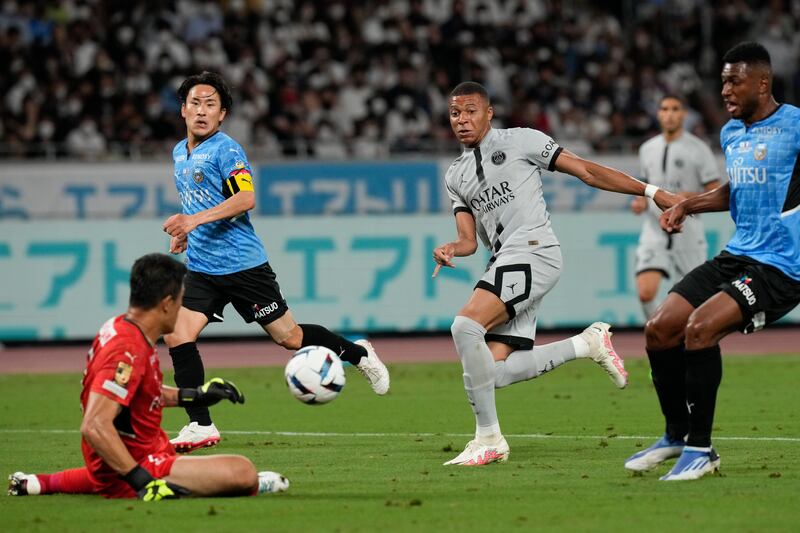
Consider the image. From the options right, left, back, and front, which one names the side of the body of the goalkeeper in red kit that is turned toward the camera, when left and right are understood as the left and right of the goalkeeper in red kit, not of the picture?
right

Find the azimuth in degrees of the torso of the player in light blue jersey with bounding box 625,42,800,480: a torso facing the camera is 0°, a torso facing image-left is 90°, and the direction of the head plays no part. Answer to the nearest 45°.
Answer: approximately 45°

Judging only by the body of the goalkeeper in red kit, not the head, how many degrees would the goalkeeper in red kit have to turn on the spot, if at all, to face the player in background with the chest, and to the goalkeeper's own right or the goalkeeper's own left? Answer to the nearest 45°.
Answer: approximately 45° to the goalkeeper's own left

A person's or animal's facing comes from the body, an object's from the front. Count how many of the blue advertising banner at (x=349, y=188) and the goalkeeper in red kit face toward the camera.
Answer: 1

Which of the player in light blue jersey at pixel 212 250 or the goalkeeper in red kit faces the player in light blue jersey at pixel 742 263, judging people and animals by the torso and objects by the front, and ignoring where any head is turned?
the goalkeeper in red kit

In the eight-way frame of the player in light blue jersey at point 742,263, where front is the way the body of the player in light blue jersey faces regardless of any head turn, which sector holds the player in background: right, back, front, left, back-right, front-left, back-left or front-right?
back-right

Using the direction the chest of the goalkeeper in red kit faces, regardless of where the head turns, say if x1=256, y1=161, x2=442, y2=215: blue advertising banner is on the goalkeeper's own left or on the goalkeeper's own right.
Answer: on the goalkeeper's own left

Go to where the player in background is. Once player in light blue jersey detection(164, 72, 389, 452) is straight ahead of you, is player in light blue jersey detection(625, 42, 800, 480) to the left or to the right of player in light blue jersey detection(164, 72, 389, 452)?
left
